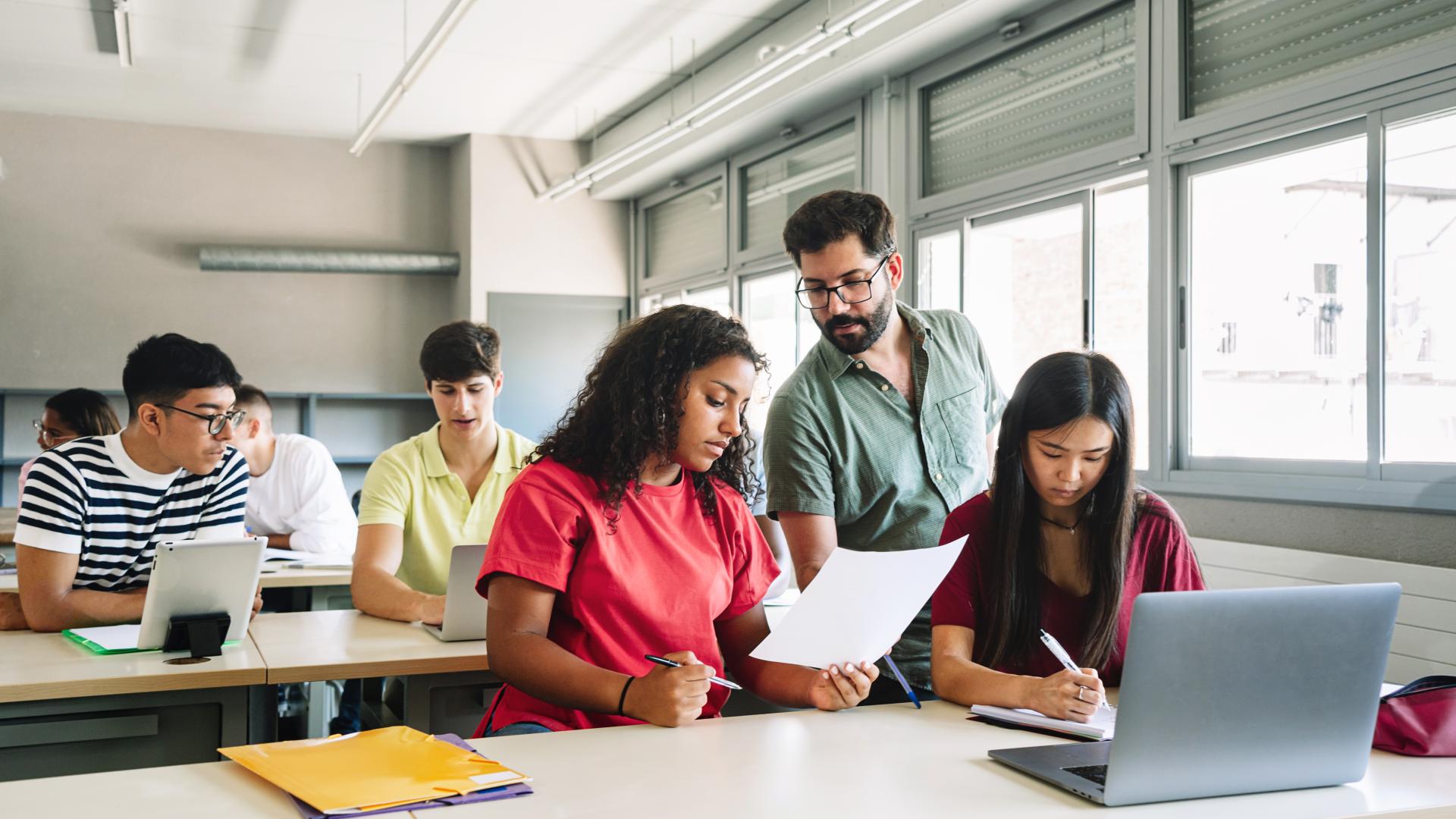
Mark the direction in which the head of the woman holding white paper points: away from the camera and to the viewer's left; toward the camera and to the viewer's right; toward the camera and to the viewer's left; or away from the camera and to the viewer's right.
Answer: toward the camera and to the viewer's right

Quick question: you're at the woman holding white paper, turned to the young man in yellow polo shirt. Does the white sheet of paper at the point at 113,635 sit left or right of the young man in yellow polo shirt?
left

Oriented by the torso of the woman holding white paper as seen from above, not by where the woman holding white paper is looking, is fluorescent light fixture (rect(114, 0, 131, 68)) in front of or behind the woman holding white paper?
behind

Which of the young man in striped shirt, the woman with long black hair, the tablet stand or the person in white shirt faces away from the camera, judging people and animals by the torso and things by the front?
the tablet stand

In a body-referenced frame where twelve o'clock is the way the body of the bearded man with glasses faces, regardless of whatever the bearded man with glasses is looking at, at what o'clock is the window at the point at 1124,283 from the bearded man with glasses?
The window is roughly at 7 o'clock from the bearded man with glasses.

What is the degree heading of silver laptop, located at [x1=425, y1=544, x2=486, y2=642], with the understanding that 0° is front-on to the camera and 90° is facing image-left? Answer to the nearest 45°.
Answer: approximately 135°

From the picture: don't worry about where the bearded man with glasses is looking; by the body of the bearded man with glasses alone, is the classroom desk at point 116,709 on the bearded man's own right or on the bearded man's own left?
on the bearded man's own right

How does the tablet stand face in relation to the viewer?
away from the camera

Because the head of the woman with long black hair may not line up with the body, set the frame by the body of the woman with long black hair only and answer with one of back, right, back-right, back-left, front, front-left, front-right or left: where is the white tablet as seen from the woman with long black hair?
right

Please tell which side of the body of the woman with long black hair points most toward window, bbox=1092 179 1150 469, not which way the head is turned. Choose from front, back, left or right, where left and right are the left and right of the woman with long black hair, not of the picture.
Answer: back

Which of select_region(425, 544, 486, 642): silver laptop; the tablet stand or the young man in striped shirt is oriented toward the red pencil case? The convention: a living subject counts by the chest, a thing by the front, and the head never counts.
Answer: the young man in striped shirt

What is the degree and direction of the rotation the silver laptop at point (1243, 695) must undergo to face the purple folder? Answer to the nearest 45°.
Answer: approximately 90° to its left

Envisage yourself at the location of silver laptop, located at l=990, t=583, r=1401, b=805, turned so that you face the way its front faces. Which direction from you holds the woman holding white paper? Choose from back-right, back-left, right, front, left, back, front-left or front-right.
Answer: front-left
